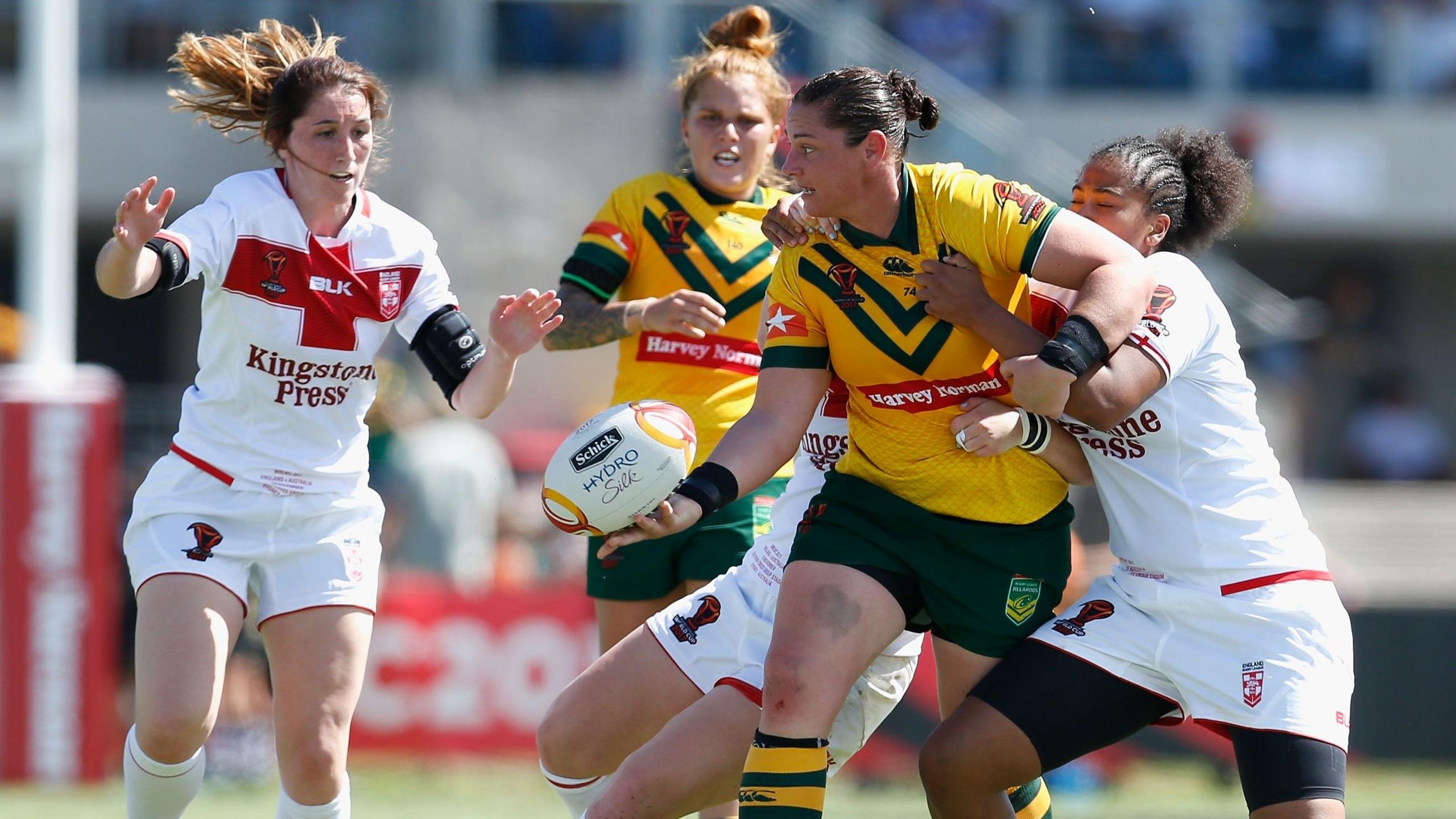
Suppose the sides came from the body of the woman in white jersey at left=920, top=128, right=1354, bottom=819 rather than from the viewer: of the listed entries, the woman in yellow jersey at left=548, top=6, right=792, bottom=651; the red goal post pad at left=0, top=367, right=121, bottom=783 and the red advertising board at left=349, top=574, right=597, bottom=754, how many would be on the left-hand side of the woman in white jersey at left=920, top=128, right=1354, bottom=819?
0

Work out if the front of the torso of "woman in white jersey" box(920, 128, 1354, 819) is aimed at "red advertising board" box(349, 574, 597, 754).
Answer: no

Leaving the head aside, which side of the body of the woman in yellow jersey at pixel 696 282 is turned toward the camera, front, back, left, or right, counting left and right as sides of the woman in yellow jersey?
front

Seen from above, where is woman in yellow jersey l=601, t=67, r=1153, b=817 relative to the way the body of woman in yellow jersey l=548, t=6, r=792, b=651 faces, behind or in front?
in front

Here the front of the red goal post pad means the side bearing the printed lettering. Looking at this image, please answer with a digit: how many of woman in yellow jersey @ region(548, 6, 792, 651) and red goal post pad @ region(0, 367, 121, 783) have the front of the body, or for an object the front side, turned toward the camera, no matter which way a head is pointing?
2

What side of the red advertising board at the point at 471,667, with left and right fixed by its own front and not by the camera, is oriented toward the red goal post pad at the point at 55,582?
right

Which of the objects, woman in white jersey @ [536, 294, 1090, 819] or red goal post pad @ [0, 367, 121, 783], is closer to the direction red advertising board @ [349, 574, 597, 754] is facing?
the woman in white jersey

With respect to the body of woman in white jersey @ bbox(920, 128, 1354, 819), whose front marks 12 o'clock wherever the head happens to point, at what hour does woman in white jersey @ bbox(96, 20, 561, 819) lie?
woman in white jersey @ bbox(96, 20, 561, 819) is roughly at 1 o'clock from woman in white jersey @ bbox(920, 128, 1354, 819).

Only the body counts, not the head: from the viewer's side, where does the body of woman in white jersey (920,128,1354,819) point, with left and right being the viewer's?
facing the viewer and to the left of the viewer

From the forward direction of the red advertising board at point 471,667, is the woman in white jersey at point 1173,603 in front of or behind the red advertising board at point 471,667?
in front

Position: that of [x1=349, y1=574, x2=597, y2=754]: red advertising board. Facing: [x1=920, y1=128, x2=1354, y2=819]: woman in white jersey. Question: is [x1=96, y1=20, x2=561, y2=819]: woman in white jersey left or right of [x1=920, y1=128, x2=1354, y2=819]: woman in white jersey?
right

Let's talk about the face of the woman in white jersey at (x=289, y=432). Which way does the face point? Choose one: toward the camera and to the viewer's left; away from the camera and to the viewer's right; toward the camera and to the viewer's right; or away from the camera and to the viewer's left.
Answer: toward the camera and to the viewer's right

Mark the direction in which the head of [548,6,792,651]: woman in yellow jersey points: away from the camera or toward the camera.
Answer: toward the camera

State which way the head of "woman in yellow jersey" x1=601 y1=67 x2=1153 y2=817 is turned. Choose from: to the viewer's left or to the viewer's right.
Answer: to the viewer's left
